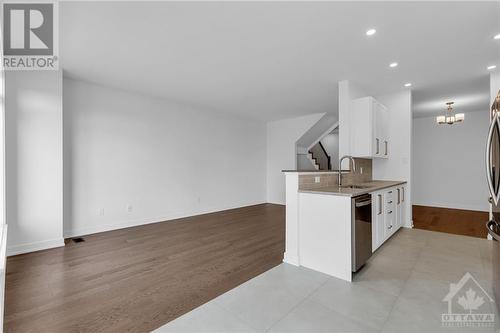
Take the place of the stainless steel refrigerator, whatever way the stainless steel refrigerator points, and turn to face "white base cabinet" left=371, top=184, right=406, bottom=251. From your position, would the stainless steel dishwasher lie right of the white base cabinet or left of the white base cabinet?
left

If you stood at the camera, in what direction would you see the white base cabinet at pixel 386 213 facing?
facing to the right of the viewer

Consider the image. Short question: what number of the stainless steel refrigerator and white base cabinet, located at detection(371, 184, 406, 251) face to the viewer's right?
1

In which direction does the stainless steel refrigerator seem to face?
to the viewer's left

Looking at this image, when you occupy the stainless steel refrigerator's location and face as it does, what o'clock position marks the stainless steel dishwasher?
The stainless steel dishwasher is roughly at 12 o'clock from the stainless steel refrigerator.

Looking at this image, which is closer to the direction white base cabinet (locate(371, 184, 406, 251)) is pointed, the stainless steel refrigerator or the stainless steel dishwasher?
the stainless steel refrigerator

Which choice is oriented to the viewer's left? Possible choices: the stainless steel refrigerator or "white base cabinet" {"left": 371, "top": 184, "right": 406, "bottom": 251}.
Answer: the stainless steel refrigerator

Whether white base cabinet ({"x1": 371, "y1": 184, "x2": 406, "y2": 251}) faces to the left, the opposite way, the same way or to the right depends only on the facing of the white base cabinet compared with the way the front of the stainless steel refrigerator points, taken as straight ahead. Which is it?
the opposite way
